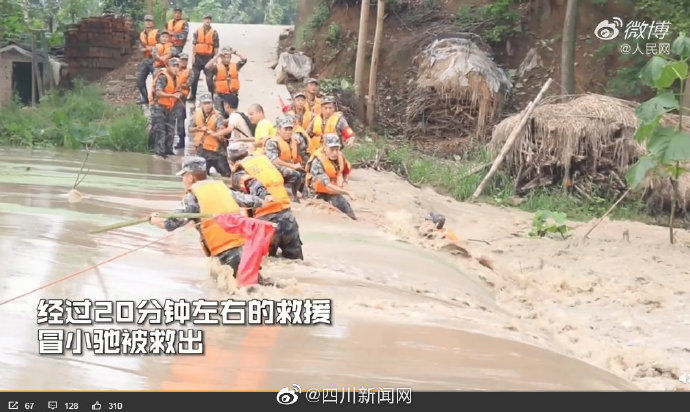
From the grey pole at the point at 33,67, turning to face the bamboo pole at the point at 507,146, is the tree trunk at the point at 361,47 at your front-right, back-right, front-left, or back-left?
front-left

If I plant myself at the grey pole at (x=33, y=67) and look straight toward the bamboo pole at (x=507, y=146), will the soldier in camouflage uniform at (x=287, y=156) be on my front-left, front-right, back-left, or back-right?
front-right

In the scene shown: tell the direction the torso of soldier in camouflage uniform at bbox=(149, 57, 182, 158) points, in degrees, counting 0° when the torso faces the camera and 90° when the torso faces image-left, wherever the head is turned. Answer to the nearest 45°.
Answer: approximately 315°

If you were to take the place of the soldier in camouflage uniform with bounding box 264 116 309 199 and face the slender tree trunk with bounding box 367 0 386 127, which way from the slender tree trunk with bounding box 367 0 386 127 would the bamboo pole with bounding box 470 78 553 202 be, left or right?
right

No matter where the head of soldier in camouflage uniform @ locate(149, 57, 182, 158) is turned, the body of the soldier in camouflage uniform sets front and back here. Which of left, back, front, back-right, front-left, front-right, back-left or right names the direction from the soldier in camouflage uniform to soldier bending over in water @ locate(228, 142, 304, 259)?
front-right

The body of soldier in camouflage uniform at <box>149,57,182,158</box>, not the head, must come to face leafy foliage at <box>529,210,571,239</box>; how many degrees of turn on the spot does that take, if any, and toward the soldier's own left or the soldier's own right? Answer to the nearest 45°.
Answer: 0° — they already face it

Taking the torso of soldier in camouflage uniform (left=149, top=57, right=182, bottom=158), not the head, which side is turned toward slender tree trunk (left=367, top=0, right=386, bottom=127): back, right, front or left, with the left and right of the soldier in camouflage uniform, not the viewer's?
left

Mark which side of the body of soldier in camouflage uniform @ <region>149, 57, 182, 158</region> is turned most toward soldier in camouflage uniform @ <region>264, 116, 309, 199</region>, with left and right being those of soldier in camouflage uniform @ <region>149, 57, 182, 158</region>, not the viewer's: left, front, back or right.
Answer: front

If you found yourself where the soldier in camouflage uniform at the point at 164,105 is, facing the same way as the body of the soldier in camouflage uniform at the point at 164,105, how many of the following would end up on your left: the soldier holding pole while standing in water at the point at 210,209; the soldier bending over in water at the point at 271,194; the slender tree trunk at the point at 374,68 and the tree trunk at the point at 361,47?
2

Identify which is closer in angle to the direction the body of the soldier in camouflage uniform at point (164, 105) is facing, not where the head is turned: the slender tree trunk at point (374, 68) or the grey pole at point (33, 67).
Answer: the slender tree trunk

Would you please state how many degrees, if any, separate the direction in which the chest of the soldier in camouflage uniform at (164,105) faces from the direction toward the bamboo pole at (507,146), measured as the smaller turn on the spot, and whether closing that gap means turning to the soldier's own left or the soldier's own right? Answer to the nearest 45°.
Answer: approximately 45° to the soldier's own left

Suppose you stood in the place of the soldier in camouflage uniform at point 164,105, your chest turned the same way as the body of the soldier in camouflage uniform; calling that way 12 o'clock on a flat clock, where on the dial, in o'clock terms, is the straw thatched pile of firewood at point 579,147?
The straw thatched pile of firewood is roughly at 11 o'clock from the soldier in camouflage uniform.

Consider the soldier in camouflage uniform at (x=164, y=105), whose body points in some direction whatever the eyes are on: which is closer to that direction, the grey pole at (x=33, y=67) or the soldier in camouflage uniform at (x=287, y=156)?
the soldier in camouflage uniform

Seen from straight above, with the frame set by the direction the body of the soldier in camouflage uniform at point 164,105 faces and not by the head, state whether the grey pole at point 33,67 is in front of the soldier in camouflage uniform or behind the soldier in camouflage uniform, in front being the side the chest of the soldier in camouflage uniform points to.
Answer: behind
